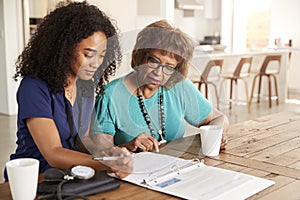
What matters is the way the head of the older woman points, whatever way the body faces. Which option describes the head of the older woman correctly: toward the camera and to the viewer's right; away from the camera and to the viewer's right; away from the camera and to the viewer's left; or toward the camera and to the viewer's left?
toward the camera and to the viewer's left

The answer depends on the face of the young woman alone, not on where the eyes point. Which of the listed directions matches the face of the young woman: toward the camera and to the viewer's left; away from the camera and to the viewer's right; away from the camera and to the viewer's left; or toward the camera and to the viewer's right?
toward the camera and to the viewer's right

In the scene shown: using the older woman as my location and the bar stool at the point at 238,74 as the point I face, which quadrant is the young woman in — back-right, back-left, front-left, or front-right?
back-left

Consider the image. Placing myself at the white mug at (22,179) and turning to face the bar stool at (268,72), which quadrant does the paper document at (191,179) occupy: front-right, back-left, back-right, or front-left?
front-right

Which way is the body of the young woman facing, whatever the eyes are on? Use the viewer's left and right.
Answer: facing the viewer and to the right of the viewer

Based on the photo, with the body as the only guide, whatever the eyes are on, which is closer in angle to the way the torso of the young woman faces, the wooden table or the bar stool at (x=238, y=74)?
the wooden table

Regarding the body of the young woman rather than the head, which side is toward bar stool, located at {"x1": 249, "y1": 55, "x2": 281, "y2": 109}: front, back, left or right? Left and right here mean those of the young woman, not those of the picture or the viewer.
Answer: left

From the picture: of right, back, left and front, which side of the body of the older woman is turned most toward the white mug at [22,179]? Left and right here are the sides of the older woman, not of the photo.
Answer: front

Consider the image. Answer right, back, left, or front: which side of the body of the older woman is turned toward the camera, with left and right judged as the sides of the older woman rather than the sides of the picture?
front

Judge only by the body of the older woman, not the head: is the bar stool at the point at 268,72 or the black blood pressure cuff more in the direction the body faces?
the black blood pressure cuff

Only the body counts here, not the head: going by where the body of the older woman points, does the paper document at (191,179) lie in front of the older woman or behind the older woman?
in front

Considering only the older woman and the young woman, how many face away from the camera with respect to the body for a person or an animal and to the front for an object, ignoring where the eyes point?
0
